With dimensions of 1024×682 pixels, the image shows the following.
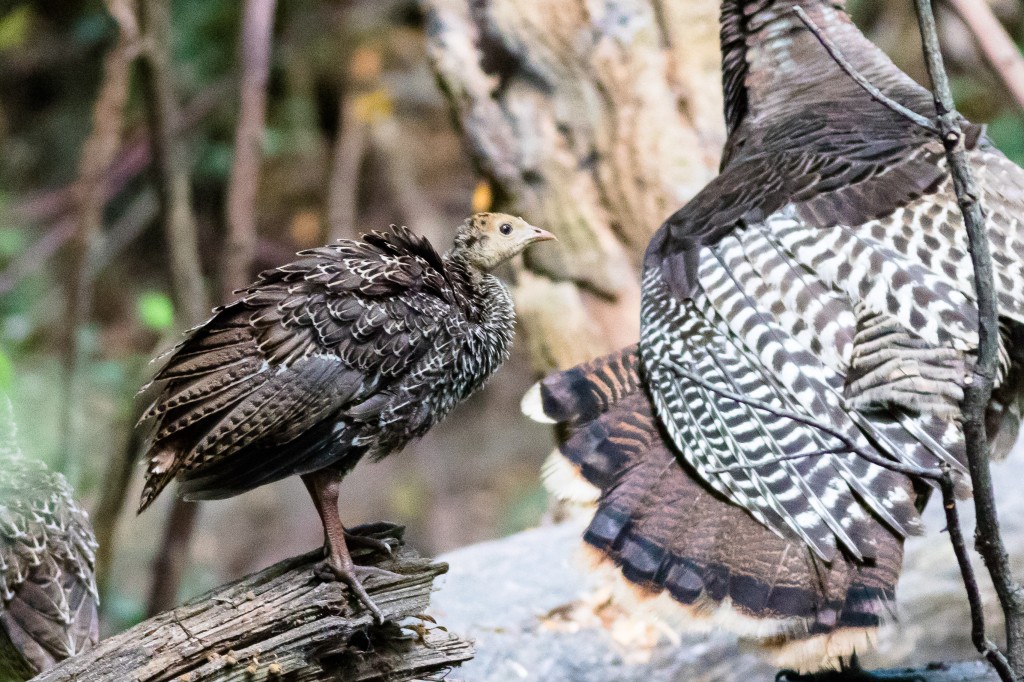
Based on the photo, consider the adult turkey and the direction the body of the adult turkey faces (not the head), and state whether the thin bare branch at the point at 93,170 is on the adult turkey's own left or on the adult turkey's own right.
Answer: on the adult turkey's own left

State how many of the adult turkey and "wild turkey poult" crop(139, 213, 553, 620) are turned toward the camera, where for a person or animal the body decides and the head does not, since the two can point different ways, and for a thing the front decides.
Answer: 0

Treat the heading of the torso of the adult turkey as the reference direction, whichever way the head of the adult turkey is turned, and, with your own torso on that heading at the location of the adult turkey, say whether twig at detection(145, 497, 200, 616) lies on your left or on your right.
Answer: on your left

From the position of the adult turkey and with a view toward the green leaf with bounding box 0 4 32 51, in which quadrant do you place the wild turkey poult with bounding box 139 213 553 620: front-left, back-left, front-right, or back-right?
front-left

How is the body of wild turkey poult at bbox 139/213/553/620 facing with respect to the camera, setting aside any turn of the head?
to the viewer's right

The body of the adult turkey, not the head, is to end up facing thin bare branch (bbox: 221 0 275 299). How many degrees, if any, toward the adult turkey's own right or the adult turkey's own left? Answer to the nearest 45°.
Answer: approximately 90° to the adult turkey's own left

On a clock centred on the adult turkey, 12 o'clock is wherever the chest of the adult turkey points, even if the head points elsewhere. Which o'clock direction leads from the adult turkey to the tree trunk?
The tree trunk is roughly at 10 o'clock from the adult turkey.

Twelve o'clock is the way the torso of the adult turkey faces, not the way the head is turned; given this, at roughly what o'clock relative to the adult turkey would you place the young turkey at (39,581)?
The young turkey is roughly at 9 o'clock from the adult turkey.

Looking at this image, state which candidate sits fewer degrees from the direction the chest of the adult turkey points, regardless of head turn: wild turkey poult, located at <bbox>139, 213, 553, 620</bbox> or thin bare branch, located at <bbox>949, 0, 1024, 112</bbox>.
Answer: the thin bare branch

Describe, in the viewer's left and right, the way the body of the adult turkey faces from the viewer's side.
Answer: facing away from the viewer and to the right of the viewer

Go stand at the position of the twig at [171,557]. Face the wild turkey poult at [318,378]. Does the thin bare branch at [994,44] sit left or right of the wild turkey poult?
left
